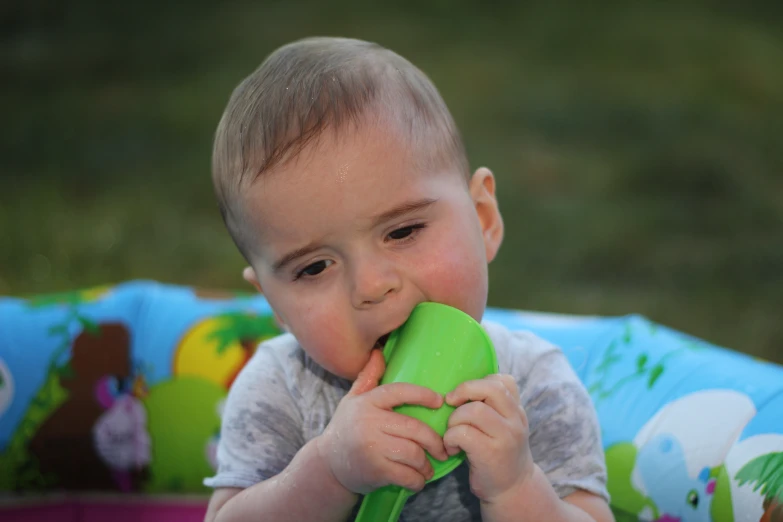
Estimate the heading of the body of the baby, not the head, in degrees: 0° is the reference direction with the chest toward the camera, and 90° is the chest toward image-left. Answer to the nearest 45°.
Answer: approximately 0°
